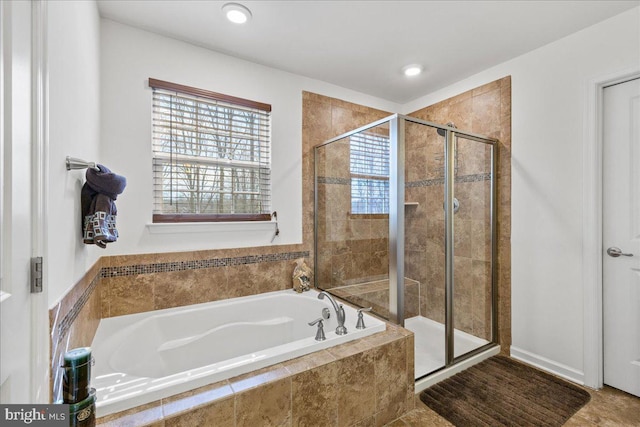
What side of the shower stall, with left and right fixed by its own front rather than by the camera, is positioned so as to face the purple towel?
right

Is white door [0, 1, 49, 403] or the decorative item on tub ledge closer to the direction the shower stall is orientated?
the white door

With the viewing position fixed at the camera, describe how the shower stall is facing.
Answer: facing the viewer and to the right of the viewer

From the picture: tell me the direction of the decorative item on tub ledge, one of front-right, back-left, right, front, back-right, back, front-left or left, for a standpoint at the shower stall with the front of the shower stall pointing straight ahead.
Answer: back-right

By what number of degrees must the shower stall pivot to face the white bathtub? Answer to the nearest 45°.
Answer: approximately 90° to its right

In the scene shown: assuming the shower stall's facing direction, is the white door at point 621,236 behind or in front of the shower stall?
in front

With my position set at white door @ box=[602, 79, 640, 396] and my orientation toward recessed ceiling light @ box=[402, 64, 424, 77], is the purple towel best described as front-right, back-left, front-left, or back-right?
front-left
